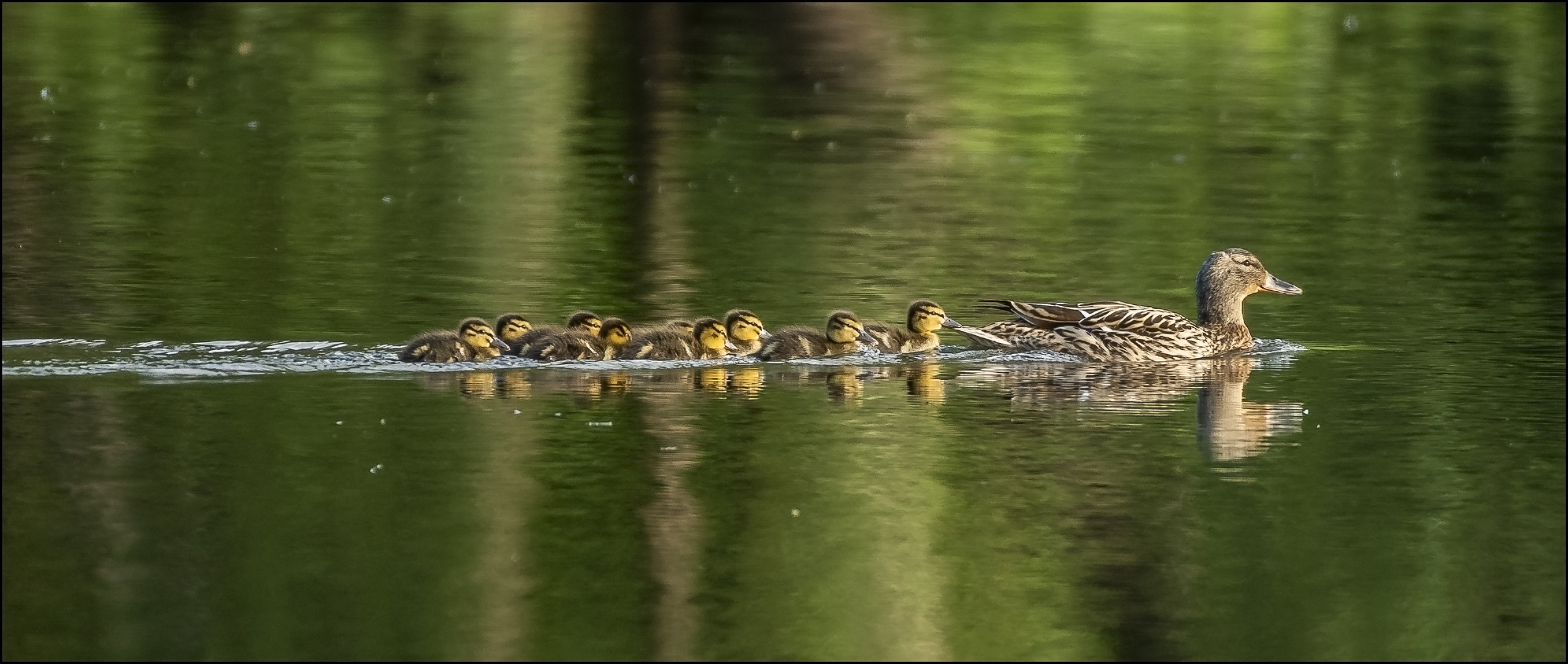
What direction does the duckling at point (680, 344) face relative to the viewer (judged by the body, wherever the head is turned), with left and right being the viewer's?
facing to the right of the viewer

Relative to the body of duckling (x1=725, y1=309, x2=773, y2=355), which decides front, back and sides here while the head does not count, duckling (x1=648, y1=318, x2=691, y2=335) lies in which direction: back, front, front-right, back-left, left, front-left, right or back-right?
back

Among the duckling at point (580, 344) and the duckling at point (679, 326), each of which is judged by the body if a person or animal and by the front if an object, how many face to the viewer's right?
2

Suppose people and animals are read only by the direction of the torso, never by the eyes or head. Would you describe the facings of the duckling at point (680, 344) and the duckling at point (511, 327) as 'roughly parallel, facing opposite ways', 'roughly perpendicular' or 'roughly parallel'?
roughly parallel

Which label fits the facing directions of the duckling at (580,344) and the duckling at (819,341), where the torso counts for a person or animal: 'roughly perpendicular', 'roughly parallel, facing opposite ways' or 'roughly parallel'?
roughly parallel

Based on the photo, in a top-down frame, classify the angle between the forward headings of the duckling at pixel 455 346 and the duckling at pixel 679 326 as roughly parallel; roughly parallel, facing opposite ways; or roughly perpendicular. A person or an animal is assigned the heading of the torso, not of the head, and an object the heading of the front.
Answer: roughly parallel

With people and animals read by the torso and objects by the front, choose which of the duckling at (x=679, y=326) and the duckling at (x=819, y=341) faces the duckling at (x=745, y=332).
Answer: the duckling at (x=679, y=326)

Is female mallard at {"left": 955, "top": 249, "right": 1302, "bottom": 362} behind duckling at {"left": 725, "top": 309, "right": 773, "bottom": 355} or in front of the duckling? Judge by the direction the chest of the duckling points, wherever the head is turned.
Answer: in front

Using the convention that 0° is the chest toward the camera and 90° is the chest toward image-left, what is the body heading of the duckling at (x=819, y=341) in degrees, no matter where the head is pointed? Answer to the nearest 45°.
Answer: approximately 270°

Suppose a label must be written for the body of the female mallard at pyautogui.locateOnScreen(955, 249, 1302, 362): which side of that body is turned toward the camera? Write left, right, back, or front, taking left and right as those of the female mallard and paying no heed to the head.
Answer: right

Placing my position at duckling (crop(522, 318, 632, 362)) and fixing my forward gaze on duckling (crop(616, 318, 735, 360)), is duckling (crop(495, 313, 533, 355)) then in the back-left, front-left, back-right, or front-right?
back-left

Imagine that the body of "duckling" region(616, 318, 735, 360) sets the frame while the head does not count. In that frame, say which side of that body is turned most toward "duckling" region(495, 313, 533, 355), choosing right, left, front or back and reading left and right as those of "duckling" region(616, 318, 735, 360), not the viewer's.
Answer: back

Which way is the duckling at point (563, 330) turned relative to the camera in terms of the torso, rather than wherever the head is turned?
to the viewer's right

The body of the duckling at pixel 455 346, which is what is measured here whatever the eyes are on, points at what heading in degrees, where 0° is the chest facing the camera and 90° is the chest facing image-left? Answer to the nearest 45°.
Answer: approximately 270°

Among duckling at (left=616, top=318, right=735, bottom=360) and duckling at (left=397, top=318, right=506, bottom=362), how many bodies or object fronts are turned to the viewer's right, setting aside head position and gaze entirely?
2

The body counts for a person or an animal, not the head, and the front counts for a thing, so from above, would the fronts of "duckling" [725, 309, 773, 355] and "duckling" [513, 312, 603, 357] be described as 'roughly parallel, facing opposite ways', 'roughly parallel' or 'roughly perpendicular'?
roughly parallel

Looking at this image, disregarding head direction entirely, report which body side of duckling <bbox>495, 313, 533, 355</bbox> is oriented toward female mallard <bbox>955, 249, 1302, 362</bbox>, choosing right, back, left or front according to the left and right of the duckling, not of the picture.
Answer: front

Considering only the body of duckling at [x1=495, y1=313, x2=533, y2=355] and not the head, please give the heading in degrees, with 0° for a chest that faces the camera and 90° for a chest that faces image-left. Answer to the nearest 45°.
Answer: approximately 270°
